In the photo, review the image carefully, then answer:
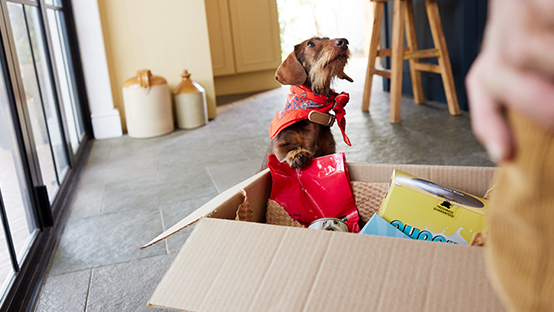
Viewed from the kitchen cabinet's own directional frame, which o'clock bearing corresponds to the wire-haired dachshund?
The wire-haired dachshund is roughly at 12 o'clock from the kitchen cabinet.

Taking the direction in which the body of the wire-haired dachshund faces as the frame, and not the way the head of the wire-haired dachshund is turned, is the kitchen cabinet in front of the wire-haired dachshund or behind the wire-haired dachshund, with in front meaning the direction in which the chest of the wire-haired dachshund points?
behind

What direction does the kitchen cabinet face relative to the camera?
toward the camera

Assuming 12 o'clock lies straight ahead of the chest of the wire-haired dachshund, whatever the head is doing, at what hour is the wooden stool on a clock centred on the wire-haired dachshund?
The wooden stool is roughly at 8 o'clock from the wire-haired dachshund.

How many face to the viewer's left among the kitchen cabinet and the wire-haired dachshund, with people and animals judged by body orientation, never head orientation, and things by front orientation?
0

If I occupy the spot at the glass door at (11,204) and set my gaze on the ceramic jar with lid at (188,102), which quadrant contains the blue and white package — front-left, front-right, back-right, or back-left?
back-right

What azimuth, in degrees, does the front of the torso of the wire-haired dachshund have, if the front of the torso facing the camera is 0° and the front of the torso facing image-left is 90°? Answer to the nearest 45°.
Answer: approximately 315°

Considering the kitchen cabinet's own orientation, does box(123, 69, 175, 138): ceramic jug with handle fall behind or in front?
in front

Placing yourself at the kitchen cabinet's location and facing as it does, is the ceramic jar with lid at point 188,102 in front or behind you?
in front

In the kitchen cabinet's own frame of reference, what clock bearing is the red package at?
The red package is roughly at 12 o'clock from the kitchen cabinet.
